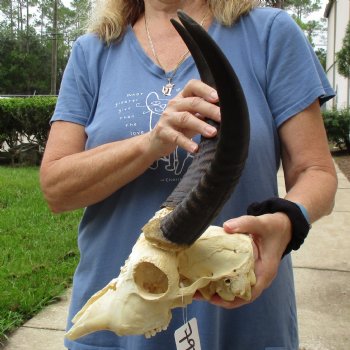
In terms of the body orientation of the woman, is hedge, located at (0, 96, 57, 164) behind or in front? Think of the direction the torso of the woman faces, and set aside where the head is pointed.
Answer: behind

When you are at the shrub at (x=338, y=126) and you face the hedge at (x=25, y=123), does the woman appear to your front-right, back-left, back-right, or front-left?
front-left

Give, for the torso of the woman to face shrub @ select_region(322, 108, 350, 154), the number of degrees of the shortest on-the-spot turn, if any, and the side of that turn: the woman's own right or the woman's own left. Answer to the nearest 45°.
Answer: approximately 180°

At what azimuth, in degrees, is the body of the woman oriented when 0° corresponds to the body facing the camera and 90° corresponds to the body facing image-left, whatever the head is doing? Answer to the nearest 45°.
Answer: approximately 0°
